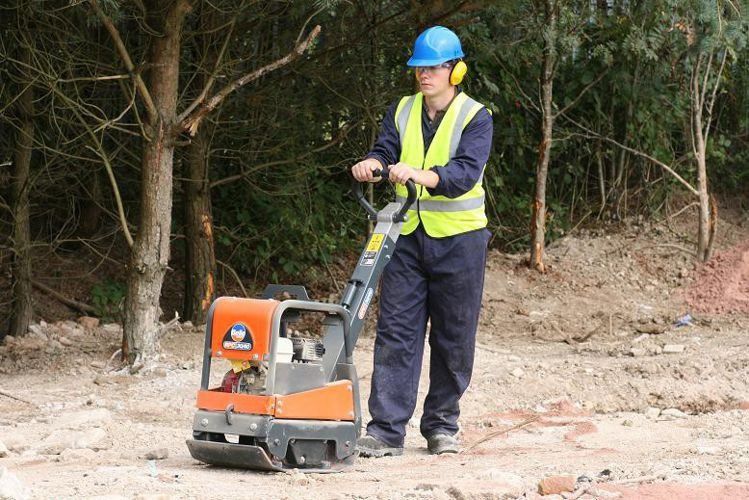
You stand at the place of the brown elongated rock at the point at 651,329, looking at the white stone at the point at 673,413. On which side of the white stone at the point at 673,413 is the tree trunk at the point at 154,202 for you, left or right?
right

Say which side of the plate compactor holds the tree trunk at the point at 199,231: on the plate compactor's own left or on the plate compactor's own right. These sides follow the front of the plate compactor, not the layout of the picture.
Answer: on the plate compactor's own right

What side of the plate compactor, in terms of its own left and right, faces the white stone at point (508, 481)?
left

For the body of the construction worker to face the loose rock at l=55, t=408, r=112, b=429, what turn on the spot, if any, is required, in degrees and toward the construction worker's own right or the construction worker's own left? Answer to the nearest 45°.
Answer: approximately 45° to the construction worker's own right

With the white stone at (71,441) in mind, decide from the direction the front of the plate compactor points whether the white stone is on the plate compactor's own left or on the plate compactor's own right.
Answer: on the plate compactor's own right

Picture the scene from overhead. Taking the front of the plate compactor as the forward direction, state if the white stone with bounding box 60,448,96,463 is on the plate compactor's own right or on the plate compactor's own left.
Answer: on the plate compactor's own right

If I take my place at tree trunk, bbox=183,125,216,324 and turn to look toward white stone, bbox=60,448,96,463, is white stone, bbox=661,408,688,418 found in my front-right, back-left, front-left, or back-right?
front-left

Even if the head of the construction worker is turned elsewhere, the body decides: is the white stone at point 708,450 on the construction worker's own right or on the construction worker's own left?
on the construction worker's own left

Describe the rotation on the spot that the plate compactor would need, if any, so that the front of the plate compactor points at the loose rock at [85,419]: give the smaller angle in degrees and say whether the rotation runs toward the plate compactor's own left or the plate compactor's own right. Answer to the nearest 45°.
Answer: approximately 90° to the plate compactor's own right

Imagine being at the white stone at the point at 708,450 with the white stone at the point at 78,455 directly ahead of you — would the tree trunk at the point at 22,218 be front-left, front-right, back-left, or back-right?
front-right

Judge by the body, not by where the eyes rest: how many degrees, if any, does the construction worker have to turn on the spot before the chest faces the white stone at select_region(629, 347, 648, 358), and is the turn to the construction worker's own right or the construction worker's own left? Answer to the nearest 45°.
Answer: approximately 180°

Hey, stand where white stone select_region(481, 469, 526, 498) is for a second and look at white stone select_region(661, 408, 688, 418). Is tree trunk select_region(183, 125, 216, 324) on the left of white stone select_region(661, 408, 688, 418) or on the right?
left

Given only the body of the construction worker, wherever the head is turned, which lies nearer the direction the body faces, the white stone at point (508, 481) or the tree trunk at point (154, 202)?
the white stone

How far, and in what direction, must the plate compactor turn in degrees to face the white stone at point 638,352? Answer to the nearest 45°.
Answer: approximately 180°

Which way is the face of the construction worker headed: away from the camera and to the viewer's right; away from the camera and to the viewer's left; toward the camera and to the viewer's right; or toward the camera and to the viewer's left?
toward the camera and to the viewer's left

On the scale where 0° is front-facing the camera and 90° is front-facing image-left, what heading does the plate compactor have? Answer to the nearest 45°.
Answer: approximately 45°

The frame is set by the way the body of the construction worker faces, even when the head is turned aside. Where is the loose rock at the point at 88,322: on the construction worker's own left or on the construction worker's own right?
on the construction worker's own right

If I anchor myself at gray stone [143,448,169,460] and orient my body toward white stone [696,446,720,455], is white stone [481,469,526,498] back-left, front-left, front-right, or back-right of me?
front-right
